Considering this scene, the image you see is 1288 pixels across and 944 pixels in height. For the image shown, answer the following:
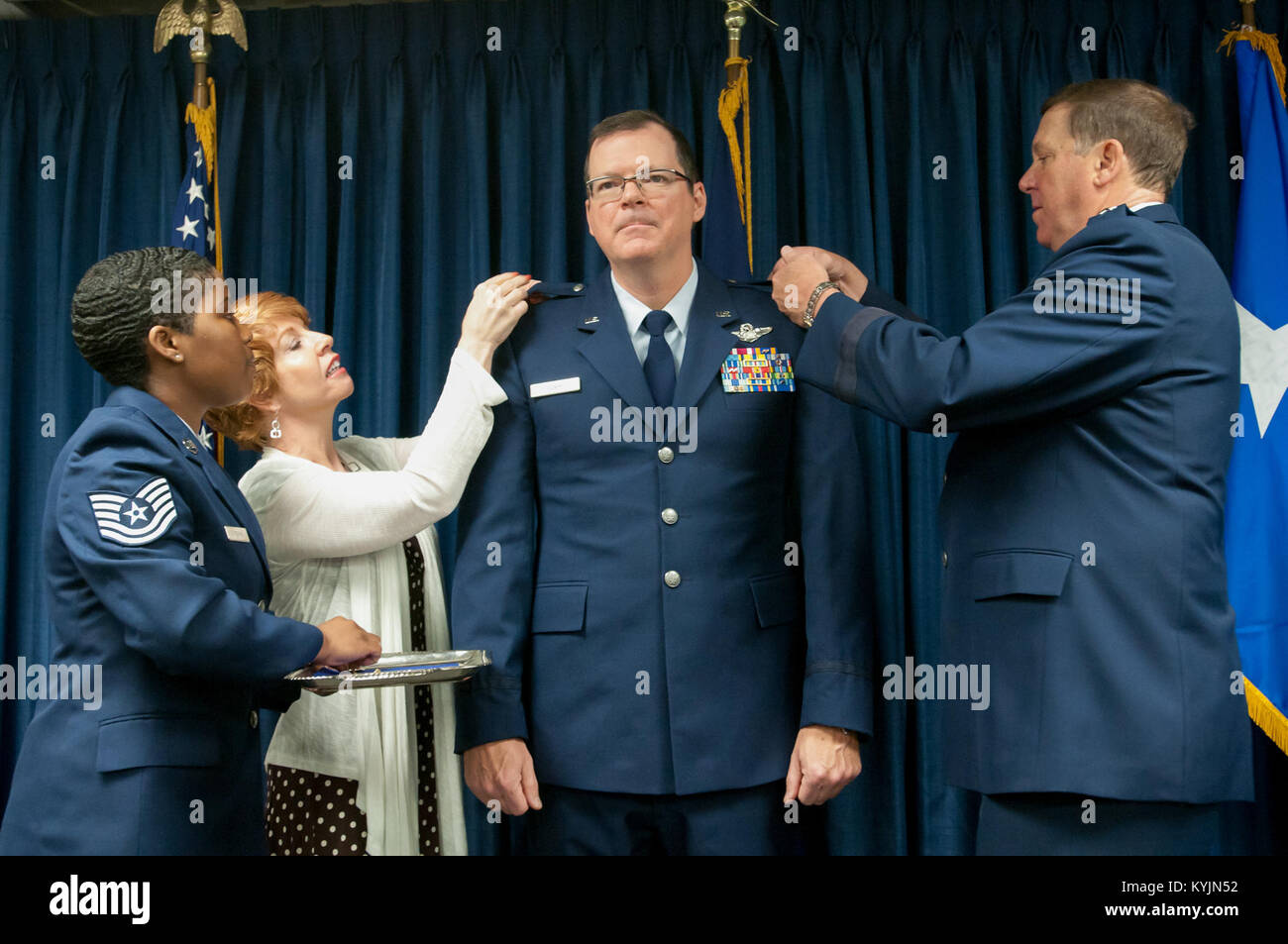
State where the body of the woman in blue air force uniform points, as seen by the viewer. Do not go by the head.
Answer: to the viewer's right

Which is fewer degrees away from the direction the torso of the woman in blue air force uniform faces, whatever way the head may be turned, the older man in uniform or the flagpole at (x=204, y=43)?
the older man in uniform

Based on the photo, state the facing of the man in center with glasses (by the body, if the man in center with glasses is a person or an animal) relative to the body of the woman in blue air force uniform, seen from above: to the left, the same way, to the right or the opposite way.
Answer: to the right

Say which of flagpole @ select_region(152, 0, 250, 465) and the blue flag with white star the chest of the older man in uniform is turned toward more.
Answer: the flagpole

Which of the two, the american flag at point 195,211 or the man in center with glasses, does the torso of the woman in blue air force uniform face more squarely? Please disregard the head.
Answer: the man in center with glasses

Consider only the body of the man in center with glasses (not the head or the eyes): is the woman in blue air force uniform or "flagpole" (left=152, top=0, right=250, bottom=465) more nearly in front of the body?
the woman in blue air force uniform

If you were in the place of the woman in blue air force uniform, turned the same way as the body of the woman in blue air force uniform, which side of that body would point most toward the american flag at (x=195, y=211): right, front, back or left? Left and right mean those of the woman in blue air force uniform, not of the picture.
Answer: left

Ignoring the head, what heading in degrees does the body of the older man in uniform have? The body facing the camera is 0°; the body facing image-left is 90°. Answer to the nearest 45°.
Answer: approximately 90°

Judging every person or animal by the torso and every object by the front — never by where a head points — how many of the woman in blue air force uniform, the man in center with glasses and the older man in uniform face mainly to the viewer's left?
1

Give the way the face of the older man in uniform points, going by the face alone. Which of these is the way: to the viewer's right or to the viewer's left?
to the viewer's left
